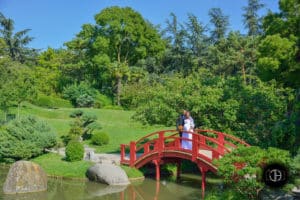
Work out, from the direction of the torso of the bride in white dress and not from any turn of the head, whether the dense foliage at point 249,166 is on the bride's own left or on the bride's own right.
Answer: on the bride's own left

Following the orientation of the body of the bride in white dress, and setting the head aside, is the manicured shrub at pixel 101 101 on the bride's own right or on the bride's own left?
on the bride's own right

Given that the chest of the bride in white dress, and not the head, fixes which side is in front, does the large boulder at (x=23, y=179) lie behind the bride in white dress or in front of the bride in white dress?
in front

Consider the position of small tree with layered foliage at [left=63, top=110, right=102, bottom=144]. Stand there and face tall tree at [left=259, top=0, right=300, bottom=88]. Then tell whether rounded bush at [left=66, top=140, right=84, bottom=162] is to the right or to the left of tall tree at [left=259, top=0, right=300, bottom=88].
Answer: right

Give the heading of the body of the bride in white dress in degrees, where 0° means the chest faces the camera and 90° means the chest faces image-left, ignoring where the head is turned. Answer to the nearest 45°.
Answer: approximately 45°

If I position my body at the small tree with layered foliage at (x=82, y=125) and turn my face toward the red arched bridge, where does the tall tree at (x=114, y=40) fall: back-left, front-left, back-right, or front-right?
back-left

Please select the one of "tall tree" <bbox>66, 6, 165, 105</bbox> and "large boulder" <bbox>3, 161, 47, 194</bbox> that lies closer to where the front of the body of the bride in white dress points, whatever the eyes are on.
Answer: the large boulder

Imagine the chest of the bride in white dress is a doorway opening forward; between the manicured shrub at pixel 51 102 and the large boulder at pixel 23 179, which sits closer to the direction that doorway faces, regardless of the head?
the large boulder

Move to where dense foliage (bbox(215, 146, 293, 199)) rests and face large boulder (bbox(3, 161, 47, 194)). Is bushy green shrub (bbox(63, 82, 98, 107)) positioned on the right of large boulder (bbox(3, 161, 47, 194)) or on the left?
right

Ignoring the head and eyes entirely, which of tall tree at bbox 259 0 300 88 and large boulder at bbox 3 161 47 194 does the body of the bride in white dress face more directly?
the large boulder

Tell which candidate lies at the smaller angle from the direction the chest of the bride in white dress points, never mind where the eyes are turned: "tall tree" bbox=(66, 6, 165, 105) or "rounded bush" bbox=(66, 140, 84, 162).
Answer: the rounded bush
